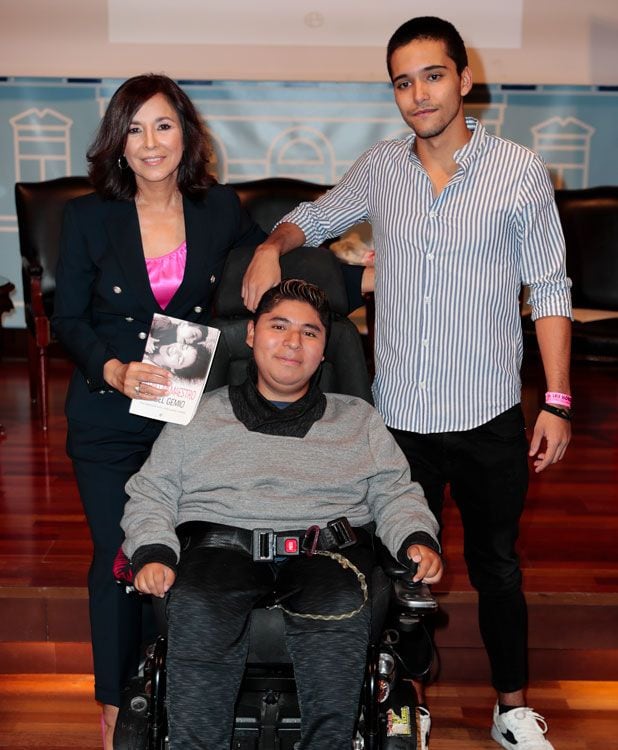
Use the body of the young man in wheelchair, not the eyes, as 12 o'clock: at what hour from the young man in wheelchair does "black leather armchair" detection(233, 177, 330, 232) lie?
The black leather armchair is roughly at 6 o'clock from the young man in wheelchair.

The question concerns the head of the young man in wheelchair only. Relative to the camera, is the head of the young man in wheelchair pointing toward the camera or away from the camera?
toward the camera

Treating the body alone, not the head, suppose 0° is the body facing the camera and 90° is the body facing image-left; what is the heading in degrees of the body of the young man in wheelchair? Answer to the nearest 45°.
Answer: approximately 0°

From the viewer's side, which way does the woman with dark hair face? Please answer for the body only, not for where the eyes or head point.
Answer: toward the camera

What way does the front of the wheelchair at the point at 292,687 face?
toward the camera

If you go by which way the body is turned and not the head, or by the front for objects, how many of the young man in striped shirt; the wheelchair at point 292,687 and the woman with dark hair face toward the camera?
3

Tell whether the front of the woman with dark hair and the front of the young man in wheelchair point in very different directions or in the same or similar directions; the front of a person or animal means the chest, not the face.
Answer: same or similar directions
